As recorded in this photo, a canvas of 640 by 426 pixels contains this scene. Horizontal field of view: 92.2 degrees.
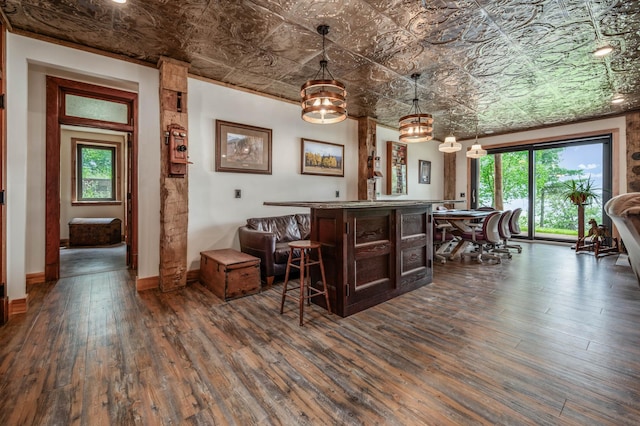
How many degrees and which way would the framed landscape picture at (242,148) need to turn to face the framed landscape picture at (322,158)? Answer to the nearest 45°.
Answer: approximately 90° to its left

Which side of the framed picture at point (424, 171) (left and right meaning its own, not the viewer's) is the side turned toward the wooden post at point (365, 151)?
right

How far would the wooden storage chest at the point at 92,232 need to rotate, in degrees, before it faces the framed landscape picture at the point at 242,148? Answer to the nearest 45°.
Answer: approximately 45° to its left
